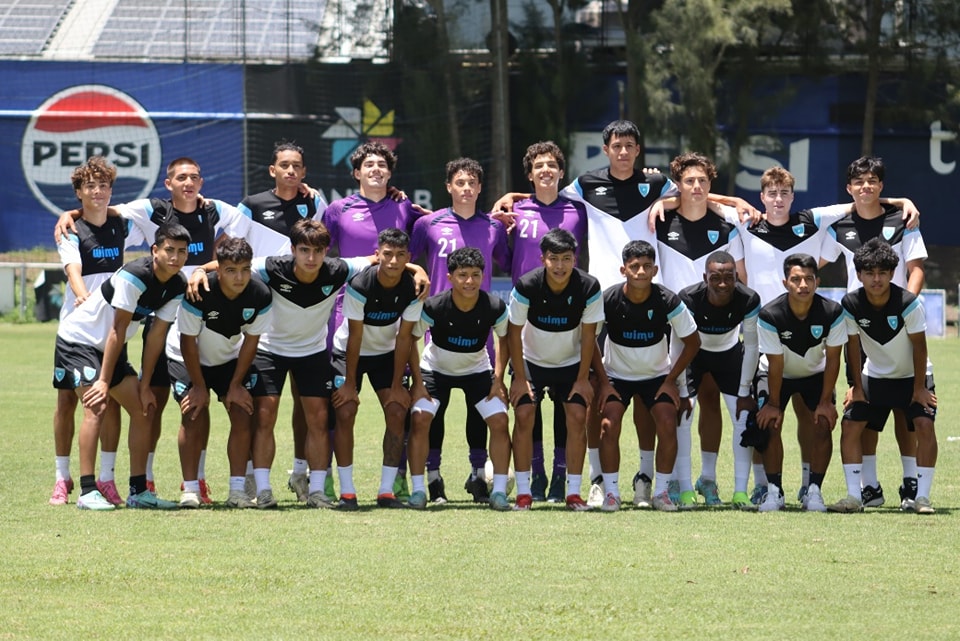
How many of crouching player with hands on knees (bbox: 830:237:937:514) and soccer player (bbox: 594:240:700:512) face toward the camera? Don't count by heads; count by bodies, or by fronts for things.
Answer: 2

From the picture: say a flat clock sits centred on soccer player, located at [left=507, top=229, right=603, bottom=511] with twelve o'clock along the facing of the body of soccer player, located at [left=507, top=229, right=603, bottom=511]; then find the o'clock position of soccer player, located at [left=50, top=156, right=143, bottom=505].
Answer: soccer player, located at [left=50, top=156, right=143, bottom=505] is roughly at 3 o'clock from soccer player, located at [left=507, top=229, right=603, bottom=511].

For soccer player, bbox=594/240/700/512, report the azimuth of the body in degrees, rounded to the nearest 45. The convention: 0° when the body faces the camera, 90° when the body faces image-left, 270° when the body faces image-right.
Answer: approximately 0°

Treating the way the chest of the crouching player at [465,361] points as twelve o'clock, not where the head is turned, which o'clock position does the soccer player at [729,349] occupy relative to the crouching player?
The soccer player is roughly at 9 o'clock from the crouching player.

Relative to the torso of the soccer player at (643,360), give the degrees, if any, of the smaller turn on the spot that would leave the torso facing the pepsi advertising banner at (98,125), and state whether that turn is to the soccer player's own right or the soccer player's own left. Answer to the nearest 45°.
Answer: approximately 135° to the soccer player's own right

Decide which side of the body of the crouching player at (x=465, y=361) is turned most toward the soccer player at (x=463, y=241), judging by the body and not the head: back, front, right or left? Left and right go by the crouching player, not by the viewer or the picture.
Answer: back

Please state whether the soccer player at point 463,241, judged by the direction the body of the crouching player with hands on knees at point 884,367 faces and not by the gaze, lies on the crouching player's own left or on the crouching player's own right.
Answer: on the crouching player's own right

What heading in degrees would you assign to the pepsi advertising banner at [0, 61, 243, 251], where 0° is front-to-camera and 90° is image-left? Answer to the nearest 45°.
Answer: approximately 0°

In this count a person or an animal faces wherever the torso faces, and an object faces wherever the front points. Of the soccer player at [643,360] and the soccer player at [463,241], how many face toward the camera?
2

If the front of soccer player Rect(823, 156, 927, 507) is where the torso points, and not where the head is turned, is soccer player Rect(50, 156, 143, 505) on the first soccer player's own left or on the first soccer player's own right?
on the first soccer player's own right
